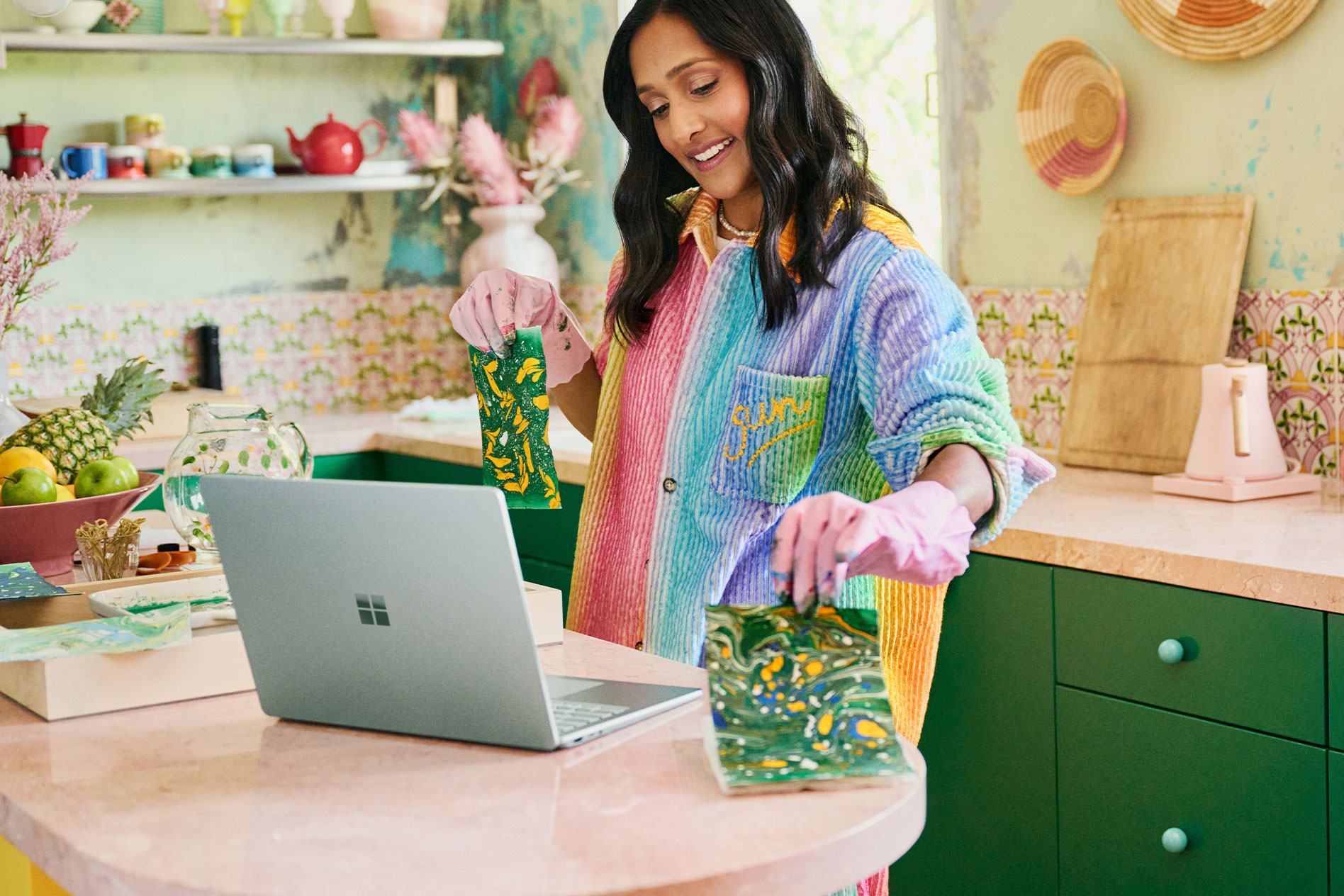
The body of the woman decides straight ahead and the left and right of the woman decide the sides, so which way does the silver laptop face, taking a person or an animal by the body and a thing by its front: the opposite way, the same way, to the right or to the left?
the opposite way

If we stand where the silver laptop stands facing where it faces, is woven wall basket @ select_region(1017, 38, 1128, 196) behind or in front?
in front

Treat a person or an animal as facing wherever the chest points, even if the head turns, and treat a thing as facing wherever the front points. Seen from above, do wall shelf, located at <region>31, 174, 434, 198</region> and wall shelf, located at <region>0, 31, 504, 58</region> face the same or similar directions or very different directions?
same or similar directions

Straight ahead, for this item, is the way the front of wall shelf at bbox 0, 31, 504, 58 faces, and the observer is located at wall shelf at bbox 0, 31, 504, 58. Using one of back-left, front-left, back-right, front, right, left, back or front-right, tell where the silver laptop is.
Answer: front

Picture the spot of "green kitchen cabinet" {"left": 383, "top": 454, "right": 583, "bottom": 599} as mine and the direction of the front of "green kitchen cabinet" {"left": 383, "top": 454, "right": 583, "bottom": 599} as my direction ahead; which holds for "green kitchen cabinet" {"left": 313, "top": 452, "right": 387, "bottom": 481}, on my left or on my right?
on my right

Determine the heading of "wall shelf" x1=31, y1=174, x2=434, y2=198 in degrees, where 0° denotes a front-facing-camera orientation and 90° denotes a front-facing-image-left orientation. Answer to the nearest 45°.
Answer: approximately 0°

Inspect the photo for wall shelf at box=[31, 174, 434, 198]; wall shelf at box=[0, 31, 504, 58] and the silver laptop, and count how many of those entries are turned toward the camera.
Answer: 2

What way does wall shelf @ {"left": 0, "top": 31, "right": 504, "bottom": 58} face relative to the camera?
toward the camera

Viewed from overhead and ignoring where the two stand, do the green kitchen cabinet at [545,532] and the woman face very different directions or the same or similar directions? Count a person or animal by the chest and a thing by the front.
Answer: same or similar directions

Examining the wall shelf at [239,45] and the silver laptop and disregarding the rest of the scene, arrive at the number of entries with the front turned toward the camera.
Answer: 1

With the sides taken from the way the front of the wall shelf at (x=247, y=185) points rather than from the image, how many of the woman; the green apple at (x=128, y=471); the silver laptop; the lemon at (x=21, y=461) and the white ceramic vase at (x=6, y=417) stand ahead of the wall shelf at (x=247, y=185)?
5

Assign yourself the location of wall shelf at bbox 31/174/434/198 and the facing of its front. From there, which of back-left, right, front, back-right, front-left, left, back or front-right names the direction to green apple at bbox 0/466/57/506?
front

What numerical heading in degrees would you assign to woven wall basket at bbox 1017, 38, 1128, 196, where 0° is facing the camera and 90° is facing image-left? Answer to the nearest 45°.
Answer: approximately 45°

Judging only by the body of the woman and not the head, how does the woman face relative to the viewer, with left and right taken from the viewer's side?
facing the viewer and to the left of the viewer

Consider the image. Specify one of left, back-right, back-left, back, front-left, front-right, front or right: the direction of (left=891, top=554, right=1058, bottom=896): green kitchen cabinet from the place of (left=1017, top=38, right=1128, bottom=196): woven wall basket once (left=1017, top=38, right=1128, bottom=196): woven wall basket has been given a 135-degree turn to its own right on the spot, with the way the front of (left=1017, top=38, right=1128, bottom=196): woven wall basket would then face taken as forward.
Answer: back

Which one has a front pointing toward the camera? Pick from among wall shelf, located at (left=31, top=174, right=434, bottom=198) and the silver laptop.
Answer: the wall shelf
